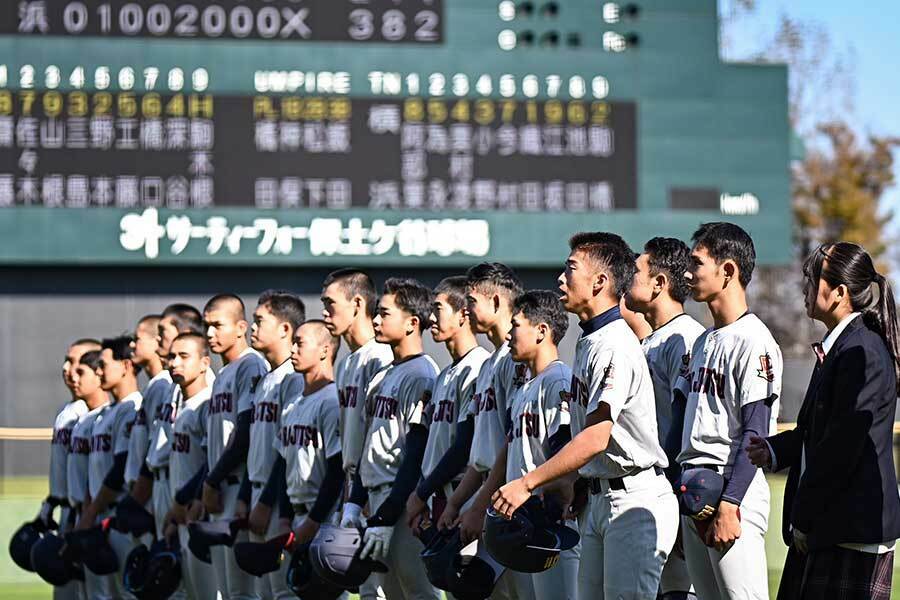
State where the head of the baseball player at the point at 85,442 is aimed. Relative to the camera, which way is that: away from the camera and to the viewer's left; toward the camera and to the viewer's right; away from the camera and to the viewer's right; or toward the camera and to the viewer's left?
toward the camera and to the viewer's left

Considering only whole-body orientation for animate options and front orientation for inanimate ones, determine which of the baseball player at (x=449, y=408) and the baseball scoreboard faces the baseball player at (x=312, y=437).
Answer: the baseball scoreboard

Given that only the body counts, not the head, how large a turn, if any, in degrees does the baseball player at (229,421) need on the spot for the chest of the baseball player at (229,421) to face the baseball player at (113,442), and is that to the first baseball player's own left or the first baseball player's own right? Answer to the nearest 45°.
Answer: approximately 90° to the first baseball player's own right

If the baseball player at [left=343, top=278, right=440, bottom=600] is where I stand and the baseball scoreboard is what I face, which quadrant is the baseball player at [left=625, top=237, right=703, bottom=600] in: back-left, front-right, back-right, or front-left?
back-right

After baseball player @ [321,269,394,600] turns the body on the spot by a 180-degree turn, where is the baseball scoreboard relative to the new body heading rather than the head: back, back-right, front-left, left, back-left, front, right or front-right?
front-left

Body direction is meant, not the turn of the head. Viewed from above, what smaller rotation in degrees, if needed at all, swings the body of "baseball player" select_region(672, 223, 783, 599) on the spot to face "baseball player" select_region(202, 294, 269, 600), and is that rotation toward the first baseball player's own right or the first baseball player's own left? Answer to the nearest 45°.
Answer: approximately 90° to the first baseball player's own right

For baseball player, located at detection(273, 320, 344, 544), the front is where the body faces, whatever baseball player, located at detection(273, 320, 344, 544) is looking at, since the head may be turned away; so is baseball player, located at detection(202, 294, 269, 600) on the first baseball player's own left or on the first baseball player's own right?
on the first baseball player's own right

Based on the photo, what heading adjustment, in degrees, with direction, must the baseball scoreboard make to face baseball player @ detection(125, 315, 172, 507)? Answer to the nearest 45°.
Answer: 0° — it already faces them

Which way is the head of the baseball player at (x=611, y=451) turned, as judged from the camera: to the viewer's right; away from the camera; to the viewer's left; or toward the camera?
to the viewer's left

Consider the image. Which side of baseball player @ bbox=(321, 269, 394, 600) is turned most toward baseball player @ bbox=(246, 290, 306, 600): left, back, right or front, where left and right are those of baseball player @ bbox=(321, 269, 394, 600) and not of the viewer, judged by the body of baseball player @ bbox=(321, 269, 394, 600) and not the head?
right

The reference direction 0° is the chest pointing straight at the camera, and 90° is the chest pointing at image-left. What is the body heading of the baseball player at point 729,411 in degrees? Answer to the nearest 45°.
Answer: approximately 45°
